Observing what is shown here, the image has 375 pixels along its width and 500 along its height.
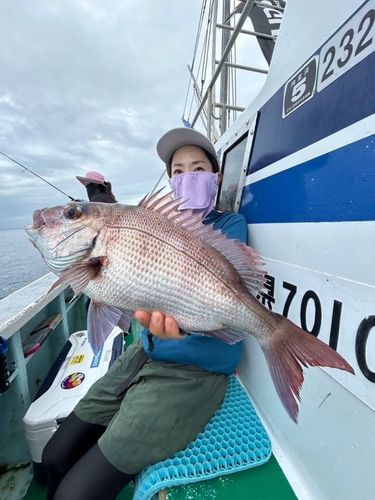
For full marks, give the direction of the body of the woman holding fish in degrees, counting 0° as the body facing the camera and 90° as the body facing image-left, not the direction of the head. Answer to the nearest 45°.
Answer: approximately 45°

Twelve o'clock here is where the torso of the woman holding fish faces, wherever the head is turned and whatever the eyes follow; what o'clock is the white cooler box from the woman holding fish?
The white cooler box is roughly at 3 o'clock from the woman holding fish.
